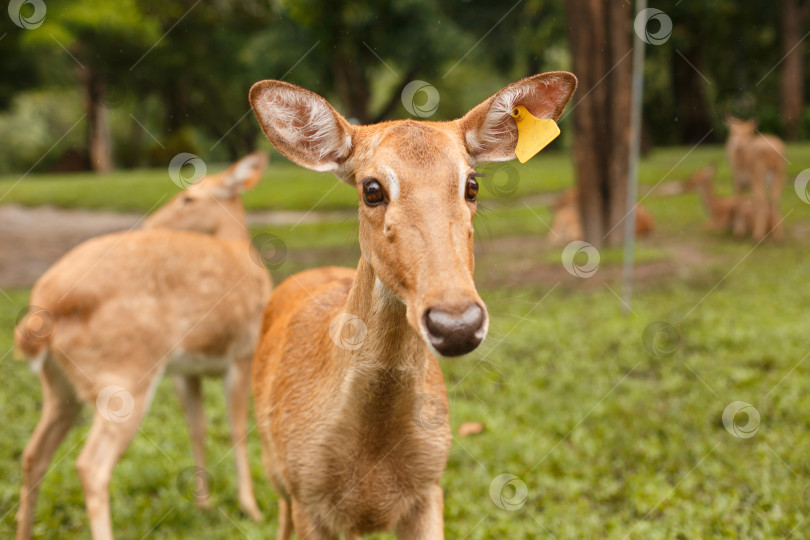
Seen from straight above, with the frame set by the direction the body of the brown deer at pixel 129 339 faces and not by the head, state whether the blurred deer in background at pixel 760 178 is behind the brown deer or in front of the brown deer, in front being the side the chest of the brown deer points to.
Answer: in front

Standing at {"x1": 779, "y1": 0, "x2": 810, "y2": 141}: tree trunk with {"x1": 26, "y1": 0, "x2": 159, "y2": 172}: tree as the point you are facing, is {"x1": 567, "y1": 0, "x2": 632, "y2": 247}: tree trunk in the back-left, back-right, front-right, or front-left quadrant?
front-left

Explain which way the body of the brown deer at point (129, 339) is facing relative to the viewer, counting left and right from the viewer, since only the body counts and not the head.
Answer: facing away from the viewer and to the right of the viewer

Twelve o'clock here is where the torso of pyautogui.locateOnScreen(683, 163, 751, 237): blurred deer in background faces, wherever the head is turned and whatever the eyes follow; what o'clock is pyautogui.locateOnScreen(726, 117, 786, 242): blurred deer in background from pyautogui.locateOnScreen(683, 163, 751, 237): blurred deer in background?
pyautogui.locateOnScreen(726, 117, 786, 242): blurred deer in background is roughly at 7 o'clock from pyautogui.locateOnScreen(683, 163, 751, 237): blurred deer in background.

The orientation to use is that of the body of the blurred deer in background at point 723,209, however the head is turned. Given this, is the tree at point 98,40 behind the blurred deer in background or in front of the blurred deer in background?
in front

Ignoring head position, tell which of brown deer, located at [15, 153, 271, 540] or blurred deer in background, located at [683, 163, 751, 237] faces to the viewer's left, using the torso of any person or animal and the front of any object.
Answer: the blurred deer in background

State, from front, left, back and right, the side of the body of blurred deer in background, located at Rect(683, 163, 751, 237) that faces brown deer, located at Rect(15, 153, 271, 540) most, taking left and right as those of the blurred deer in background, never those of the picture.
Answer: left

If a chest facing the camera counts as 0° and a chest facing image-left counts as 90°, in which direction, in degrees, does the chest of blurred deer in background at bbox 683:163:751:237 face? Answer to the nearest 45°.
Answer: approximately 90°
